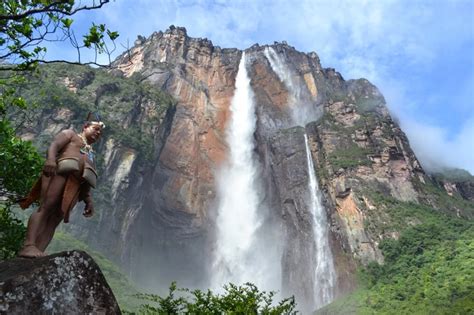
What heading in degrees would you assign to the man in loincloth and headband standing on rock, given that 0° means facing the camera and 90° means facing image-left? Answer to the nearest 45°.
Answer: approximately 315°
